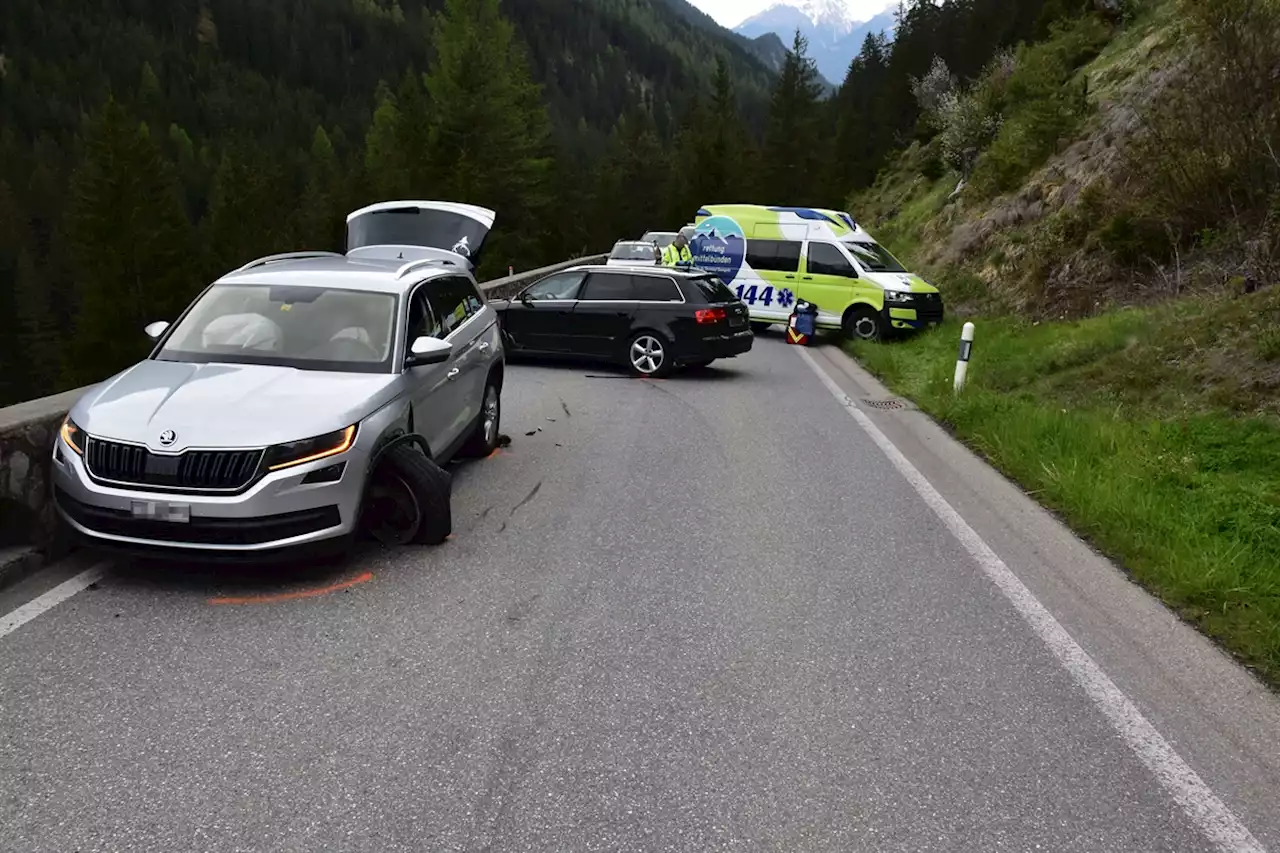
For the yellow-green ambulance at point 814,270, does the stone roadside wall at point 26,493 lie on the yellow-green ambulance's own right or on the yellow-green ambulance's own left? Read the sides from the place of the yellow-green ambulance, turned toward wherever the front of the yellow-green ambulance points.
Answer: on the yellow-green ambulance's own right

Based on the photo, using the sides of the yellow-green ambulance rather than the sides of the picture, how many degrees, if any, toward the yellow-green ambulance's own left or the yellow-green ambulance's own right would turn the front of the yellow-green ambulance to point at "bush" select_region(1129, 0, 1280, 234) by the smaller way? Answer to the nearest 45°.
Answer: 0° — it already faces it

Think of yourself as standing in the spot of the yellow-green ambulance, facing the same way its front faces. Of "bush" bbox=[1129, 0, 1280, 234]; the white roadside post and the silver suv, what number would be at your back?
0

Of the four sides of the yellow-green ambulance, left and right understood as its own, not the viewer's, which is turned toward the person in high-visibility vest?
back

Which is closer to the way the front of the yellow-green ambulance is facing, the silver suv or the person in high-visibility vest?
the silver suv

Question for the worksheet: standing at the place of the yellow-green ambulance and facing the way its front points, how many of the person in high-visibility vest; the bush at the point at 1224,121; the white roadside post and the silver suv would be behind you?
1

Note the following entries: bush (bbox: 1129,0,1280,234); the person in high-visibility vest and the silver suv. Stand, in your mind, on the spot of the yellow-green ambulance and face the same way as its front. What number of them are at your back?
1

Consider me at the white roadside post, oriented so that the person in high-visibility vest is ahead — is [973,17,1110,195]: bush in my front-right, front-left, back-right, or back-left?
front-right

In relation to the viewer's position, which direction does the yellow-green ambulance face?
facing the viewer and to the right of the viewer

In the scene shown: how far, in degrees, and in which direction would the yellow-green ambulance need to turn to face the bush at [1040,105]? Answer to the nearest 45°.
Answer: approximately 90° to its left

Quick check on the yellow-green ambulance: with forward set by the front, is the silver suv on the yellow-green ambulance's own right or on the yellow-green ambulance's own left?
on the yellow-green ambulance's own right

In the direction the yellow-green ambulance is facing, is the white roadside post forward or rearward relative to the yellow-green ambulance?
forward
